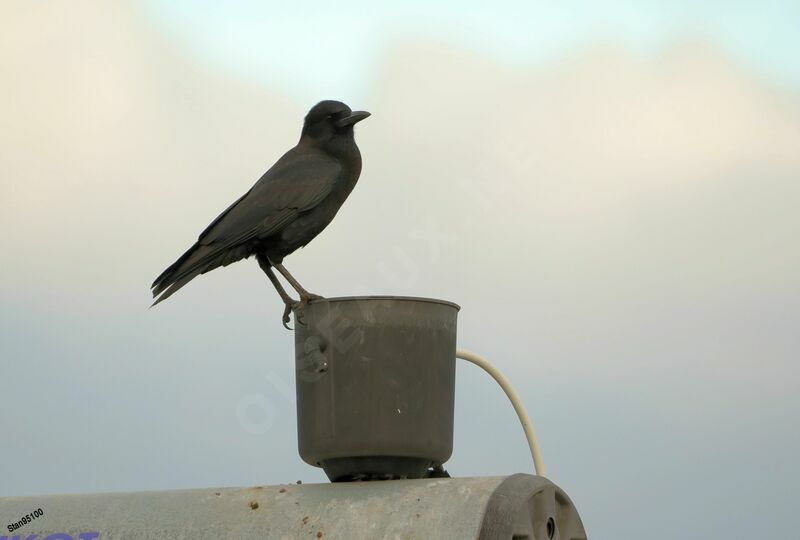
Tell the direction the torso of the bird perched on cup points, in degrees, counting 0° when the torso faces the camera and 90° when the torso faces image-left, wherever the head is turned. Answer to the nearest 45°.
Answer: approximately 270°
